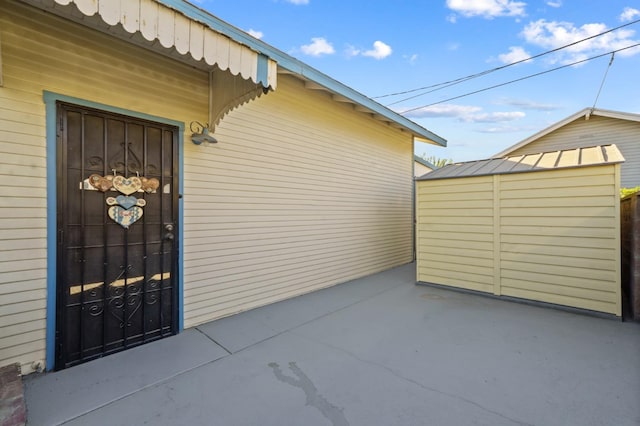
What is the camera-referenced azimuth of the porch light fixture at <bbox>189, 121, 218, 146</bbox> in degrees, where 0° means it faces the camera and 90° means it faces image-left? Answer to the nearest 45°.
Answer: approximately 315°

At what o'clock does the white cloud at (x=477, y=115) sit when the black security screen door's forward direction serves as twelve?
The white cloud is roughly at 10 o'clock from the black security screen door.

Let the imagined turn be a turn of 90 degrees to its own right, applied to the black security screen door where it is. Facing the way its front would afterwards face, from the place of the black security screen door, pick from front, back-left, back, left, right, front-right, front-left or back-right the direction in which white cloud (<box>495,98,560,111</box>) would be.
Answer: back-left

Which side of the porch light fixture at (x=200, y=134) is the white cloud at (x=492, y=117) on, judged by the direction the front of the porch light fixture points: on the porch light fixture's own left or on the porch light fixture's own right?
on the porch light fixture's own left

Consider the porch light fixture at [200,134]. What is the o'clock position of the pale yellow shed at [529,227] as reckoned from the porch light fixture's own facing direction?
The pale yellow shed is roughly at 11 o'clock from the porch light fixture.

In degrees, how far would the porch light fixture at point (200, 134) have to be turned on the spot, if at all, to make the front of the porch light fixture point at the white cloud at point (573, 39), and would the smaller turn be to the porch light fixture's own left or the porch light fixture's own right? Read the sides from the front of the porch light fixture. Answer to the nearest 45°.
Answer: approximately 45° to the porch light fixture's own left

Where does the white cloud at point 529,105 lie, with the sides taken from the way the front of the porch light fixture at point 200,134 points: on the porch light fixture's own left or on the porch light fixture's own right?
on the porch light fixture's own left

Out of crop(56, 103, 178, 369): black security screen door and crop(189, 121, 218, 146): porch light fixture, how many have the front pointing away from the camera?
0

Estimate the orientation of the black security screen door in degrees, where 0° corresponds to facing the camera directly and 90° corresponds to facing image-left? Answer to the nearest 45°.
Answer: approximately 315°

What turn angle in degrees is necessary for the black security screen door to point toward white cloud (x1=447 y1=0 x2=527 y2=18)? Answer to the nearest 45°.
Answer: approximately 45° to its left

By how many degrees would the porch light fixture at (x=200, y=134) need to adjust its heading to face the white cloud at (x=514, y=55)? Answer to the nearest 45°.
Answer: approximately 45° to its left

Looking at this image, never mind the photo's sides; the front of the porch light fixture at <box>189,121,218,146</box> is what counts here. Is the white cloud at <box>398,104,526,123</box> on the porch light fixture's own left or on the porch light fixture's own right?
on the porch light fixture's own left

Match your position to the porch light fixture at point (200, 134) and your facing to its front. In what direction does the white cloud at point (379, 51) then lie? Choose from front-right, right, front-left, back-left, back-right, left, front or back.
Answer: left

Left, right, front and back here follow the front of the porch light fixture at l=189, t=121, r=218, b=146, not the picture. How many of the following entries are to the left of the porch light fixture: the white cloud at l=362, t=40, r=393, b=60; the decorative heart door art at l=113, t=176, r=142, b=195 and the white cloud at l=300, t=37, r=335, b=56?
2

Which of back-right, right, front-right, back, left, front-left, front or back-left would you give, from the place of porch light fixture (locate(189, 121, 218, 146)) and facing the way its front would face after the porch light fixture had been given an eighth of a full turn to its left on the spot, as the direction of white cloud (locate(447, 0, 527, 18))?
front

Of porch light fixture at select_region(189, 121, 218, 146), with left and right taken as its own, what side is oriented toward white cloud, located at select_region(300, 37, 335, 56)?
left

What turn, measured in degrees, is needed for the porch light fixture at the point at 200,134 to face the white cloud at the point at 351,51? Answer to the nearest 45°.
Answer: approximately 90° to its left

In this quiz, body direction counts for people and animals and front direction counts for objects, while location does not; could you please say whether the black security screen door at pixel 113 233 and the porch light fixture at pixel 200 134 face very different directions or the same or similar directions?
same or similar directions

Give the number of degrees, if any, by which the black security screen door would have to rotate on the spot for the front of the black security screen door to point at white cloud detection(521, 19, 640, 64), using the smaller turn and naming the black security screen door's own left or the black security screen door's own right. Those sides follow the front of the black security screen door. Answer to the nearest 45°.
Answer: approximately 45° to the black security screen door's own left
